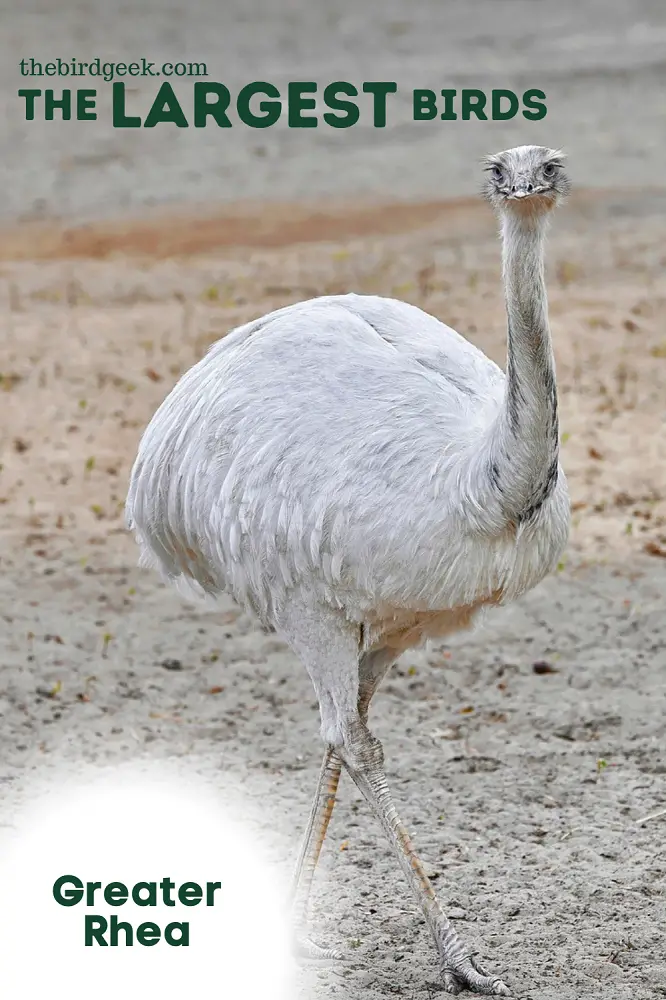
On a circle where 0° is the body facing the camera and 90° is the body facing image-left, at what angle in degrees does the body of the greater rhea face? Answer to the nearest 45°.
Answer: approximately 315°
